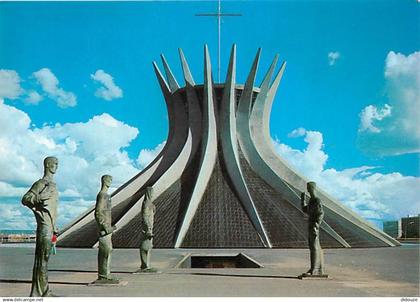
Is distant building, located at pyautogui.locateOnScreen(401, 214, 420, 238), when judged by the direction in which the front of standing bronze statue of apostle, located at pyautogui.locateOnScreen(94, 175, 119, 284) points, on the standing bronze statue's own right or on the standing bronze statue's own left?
on the standing bronze statue's own left

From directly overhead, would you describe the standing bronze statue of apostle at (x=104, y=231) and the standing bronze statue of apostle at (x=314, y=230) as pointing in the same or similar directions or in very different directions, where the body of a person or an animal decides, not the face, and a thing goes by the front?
very different directions

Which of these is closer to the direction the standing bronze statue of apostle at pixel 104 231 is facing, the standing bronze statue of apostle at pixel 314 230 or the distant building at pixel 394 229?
the standing bronze statue of apostle

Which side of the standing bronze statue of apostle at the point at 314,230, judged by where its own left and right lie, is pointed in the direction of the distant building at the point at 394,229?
right

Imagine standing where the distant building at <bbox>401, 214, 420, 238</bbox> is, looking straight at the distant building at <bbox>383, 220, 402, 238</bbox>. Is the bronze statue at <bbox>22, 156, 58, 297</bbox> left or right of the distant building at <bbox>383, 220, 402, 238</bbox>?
left

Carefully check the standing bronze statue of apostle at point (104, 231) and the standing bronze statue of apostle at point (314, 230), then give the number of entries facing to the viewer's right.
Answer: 1

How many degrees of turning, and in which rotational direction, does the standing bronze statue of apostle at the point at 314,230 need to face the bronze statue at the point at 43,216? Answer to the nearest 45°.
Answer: approximately 45° to its left

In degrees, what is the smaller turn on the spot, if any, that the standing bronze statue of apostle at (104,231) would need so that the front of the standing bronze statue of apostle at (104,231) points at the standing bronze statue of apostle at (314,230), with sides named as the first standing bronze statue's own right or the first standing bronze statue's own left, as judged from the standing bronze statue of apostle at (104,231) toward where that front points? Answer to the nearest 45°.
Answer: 0° — it already faces it

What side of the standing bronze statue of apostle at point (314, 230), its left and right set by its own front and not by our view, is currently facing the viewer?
left
